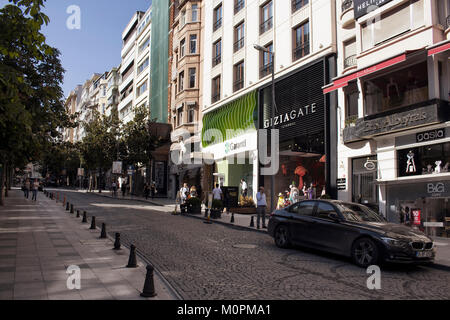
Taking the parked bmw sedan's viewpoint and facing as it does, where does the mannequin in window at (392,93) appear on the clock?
The mannequin in window is roughly at 8 o'clock from the parked bmw sedan.

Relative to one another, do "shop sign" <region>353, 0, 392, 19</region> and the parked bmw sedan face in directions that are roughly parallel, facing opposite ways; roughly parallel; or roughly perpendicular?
roughly perpendicular

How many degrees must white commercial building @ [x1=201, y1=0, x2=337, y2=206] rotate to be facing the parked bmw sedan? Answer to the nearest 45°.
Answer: approximately 45° to its left

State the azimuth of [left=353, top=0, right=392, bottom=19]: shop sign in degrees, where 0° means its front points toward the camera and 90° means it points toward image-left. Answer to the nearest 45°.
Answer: approximately 45°

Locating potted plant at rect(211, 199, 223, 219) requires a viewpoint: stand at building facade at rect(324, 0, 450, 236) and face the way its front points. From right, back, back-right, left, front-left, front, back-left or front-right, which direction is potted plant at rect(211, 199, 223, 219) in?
front-right

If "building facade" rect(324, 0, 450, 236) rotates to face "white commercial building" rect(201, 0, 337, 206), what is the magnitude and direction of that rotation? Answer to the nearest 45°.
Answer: approximately 90° to its right

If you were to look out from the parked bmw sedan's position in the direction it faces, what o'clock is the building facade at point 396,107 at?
The building facade is roughly at 8 o'clock from the parked bmw sedan.

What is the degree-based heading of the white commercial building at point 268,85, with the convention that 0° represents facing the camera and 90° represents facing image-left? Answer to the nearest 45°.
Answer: approximately 45°

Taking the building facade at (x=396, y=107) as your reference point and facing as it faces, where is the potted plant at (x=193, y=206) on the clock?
The potted plant is roughly at 2 o'clock from the building facade.

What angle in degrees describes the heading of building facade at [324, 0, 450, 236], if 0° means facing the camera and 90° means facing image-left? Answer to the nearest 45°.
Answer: approximately 45°

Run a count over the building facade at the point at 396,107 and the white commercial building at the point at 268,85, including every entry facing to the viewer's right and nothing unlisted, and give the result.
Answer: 0

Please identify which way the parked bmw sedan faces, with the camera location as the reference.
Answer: facing the viewer and to the right of the viewer
